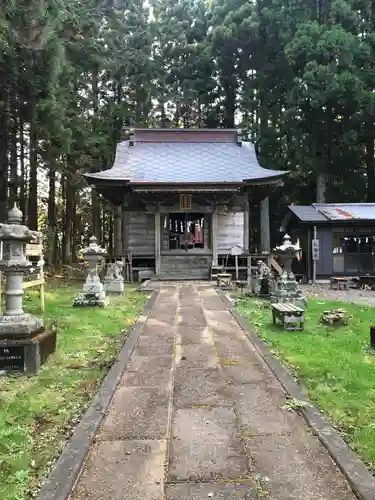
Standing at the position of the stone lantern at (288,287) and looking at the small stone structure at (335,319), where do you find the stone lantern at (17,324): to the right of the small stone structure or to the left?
right

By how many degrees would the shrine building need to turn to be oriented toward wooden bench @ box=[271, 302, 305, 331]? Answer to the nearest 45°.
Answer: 0° — it already faces it

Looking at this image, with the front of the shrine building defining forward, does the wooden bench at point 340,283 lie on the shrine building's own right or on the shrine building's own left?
on the shrine building's own left

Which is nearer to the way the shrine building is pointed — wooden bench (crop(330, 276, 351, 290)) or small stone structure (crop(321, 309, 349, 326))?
the small stone structure

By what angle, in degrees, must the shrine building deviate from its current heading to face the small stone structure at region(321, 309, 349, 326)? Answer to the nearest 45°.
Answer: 0° — it already faces it

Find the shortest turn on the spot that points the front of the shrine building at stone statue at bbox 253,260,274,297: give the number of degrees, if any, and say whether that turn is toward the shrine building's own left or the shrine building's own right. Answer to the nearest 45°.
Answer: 0° — it already faces it

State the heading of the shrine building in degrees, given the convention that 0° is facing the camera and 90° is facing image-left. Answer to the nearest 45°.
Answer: approximately 0°
